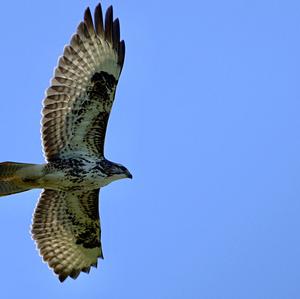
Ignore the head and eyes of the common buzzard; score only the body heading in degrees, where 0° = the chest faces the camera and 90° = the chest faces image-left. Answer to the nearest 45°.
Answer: approximately 270°
